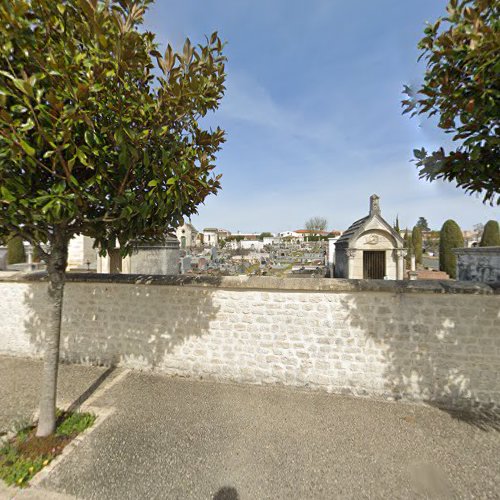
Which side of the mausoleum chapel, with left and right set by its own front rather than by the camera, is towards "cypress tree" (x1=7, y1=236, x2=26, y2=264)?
right

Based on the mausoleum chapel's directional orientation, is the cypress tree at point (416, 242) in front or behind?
behind

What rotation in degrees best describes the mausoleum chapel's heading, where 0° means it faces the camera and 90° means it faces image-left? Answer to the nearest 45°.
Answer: approximately 0°

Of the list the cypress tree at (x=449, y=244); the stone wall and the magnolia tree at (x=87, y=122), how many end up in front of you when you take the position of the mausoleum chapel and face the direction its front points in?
2

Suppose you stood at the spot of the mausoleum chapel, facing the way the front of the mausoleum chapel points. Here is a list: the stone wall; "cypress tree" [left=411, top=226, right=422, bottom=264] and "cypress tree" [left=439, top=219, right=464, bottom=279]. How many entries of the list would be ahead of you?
1

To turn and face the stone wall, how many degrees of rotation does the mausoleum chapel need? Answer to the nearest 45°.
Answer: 0° — it already faces it

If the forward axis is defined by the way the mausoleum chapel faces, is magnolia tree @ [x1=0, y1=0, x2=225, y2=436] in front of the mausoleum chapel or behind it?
in front

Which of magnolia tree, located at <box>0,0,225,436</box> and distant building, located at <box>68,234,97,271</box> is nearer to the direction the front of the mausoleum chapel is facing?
the magnolia tree

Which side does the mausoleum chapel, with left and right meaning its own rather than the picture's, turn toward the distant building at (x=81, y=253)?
right

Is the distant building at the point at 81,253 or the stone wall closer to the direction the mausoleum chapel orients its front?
the stone wall

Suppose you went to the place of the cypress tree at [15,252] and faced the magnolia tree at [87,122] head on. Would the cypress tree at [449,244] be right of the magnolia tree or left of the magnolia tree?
left

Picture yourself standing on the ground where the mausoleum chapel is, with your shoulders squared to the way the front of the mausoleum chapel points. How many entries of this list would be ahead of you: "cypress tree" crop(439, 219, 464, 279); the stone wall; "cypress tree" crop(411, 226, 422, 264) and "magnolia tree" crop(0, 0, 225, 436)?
2
